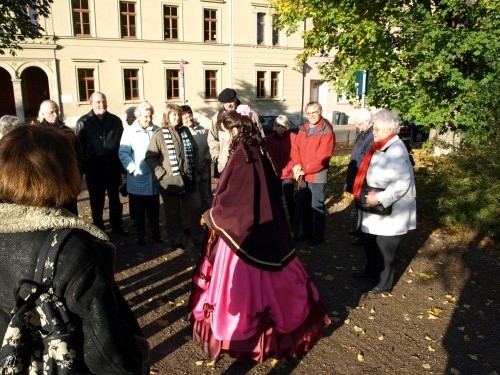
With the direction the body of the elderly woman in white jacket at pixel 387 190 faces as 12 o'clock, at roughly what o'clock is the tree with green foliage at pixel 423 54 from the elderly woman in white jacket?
The tree with green foliage is roughly at 3 o'clock from the elderly woman in white jacket.

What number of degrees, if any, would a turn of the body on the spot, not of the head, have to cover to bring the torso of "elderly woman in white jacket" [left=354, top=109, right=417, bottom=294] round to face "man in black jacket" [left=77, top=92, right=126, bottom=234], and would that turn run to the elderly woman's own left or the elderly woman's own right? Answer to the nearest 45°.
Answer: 0° — they already face them

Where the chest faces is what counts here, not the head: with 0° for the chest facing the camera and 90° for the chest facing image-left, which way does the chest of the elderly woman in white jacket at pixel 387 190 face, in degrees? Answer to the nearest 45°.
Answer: approximately 90°

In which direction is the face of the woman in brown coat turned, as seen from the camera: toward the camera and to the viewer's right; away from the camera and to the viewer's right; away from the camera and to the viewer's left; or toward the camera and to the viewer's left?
toward the camera and to the viewer's right

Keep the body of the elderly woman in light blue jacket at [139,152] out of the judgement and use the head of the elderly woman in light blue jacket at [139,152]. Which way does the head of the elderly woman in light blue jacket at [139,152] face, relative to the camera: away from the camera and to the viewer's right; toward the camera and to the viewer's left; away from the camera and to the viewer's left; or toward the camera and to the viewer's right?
toward the camera and to the viewer's right

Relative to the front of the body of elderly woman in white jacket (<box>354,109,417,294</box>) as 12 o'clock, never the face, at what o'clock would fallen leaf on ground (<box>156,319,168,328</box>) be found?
The fallen leaf on ground is roughly at 11 o'clock from the elderly woman in white jacket.
